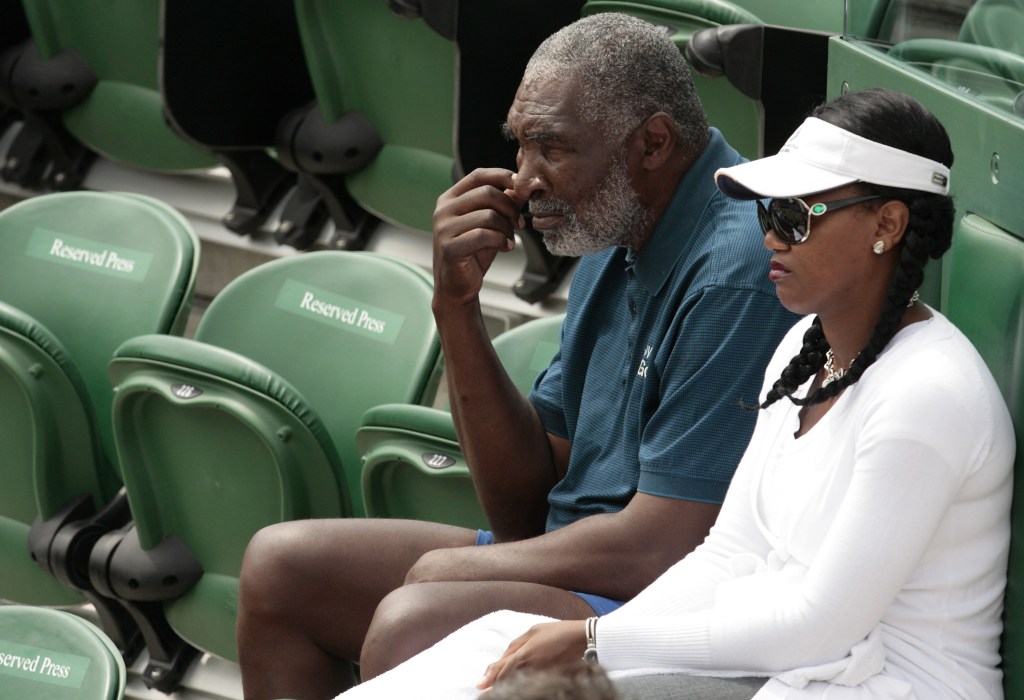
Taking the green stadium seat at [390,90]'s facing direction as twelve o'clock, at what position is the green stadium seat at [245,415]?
the green stadium seat at [245,415] is roughly at 11 o'clock from the green stadium seat at [390,90].

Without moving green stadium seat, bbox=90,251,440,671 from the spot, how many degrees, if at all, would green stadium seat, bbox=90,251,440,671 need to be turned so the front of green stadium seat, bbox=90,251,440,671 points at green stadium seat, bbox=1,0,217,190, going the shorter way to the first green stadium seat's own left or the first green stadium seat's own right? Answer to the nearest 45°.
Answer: approximately 135° to the first green stadium seat's own right

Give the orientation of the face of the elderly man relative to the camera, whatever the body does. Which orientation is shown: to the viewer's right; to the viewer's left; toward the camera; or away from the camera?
to the viewer's left

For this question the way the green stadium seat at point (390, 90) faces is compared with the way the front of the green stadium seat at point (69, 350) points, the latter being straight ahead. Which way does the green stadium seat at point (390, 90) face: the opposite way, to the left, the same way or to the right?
the same way

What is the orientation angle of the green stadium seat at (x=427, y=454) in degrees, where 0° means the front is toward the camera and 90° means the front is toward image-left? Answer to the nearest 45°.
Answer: approximately 45°

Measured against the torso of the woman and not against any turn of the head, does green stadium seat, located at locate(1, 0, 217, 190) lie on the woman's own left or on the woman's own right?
on the woman's own right

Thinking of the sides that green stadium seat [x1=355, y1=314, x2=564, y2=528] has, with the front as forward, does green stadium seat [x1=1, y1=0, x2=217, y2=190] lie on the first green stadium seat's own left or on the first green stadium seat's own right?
on the first green stadium seat's own right

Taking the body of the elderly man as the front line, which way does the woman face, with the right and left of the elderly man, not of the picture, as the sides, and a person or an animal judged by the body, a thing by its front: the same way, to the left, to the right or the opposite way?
the same way

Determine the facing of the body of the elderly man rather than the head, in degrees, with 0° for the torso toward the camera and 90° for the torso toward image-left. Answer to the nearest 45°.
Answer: approximately 45°

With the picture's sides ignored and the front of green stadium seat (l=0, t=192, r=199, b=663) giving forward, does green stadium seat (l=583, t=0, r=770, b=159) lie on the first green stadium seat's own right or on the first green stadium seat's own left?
on the first green stadium seat's own left

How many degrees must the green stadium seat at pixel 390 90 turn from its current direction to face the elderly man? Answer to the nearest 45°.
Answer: approximately 45° to its left

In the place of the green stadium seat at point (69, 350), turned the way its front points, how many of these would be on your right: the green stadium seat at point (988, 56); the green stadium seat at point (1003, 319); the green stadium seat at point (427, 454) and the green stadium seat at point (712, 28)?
0

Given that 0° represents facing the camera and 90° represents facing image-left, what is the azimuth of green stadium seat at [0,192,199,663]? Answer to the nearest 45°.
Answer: approximately 45°

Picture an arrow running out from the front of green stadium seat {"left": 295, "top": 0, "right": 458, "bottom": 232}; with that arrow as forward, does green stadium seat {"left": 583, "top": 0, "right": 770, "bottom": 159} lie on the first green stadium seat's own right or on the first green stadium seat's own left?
on the first green stadium seat's own left

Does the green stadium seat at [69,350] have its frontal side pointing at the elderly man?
no

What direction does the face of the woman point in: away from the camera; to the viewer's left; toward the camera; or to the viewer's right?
to the viewer's left

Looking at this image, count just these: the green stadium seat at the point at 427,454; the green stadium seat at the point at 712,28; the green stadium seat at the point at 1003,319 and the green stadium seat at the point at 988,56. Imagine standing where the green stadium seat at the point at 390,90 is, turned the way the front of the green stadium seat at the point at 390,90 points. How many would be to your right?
0

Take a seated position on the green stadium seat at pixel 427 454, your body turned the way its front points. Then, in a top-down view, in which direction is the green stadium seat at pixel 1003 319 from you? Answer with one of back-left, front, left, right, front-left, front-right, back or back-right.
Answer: left
